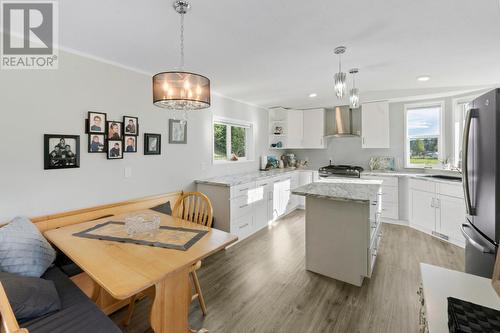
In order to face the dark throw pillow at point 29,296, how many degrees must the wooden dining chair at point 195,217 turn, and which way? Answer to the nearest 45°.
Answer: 0° — it already faces it

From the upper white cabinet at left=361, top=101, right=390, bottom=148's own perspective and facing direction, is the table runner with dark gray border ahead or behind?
ahead

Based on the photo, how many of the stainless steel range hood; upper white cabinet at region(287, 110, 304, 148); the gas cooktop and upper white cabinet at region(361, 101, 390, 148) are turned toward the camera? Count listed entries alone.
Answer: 4

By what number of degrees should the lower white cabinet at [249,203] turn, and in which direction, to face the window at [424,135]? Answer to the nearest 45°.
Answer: approximately 45° to its left

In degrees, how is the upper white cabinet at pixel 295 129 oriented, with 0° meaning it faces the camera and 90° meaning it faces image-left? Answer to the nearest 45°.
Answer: approximately 0°

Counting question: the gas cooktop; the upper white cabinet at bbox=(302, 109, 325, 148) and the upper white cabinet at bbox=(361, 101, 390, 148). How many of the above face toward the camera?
3

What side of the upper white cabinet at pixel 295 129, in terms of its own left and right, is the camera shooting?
front

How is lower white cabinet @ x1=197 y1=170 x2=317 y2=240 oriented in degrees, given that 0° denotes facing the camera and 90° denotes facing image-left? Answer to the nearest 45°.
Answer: approximately 315°

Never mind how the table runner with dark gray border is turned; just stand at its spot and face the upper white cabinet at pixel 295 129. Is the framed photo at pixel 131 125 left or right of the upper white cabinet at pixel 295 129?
left

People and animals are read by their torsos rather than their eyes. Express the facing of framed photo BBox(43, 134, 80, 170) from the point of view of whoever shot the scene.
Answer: facing the viewer and to the right of the viewer
